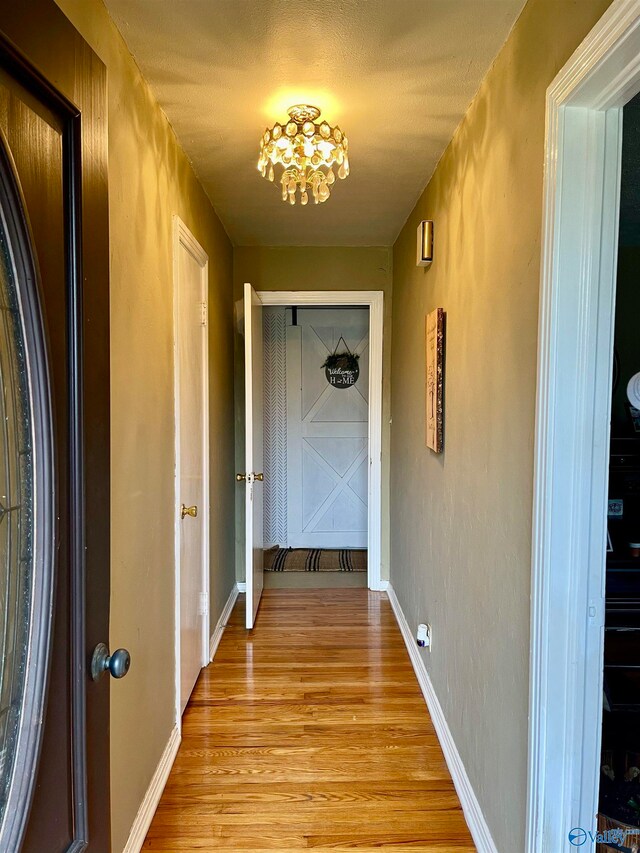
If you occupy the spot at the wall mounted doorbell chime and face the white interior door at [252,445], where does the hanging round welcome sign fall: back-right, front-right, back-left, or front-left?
front-right

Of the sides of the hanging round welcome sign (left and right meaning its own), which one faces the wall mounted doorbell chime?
front

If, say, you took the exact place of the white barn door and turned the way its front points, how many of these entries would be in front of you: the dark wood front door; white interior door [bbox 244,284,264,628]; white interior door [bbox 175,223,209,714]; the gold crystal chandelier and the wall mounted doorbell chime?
5

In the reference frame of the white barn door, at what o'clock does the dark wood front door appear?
The dark wood front door is roughly at 12 o'clock from the white barn door.

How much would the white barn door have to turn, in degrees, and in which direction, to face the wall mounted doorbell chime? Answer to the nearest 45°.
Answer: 0° — it already faces it

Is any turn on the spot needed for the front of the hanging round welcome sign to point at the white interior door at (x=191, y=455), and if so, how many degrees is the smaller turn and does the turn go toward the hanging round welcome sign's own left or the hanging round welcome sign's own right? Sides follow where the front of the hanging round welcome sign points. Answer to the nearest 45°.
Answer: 0° — it already faces it

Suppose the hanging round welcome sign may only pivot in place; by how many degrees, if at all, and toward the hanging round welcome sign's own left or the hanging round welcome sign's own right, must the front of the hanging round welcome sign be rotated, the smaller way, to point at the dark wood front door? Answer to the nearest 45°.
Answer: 0° — it already faces it

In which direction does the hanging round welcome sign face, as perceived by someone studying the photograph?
facing the viewer

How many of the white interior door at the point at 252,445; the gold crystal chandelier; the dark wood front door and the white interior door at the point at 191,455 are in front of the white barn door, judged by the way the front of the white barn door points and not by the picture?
4

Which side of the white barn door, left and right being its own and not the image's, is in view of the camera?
front

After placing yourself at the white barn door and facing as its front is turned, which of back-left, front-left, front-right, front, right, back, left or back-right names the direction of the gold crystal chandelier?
front

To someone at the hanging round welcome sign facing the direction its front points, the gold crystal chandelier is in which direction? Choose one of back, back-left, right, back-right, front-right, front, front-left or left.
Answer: front

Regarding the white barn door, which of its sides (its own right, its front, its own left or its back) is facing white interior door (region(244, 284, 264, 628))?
front
